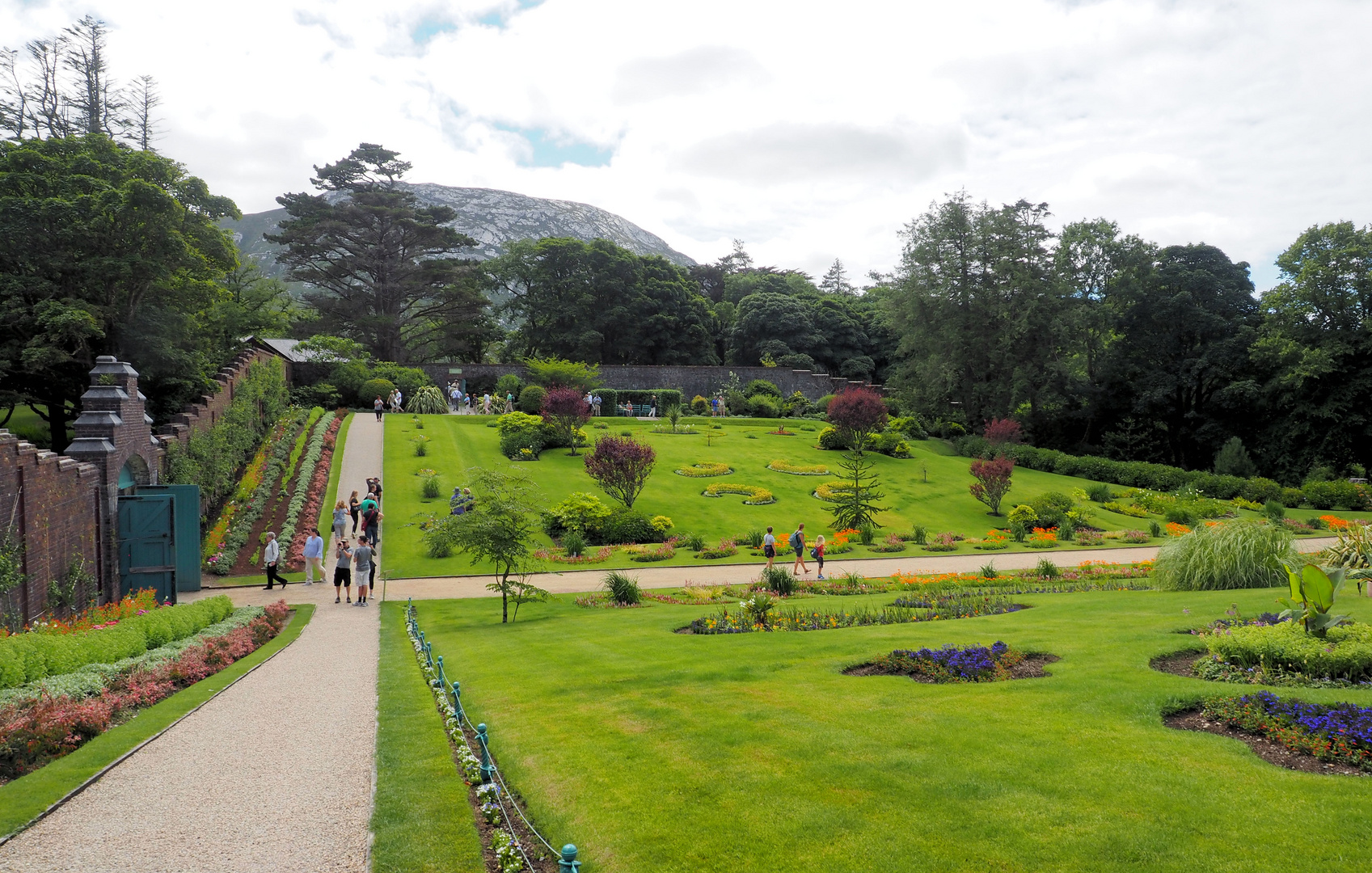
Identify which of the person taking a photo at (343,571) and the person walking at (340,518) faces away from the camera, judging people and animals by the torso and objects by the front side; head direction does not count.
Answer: the person walking at (340,518)

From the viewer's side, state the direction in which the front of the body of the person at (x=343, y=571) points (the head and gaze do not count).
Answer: toward the camera

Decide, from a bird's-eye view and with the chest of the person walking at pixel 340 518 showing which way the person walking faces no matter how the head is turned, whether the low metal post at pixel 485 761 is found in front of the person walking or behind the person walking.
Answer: behind

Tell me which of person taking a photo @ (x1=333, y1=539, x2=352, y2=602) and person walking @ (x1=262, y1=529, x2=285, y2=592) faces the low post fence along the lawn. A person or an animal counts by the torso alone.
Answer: person taking a photo @ (x1=333, y1=539, x2=352, y2=602)

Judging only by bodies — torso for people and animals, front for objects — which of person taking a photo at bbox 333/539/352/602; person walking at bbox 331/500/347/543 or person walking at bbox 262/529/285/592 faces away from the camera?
person walking at bbox 331/500/347/543

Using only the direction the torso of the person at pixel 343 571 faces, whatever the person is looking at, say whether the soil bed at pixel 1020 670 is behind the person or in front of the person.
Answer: in front

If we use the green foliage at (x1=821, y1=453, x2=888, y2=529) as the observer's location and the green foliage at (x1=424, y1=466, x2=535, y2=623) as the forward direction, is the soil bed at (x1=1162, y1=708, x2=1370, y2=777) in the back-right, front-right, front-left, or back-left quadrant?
front-left
